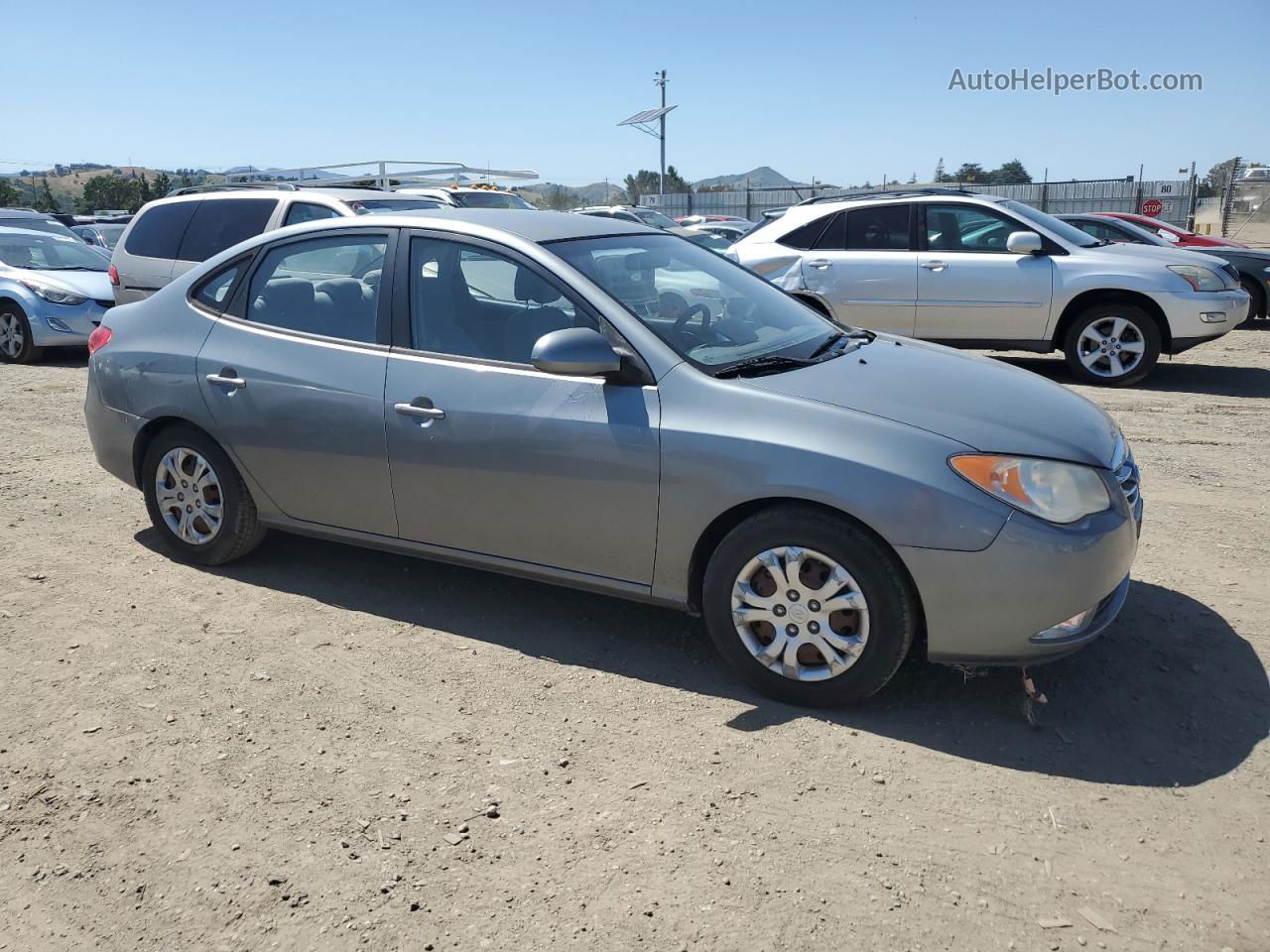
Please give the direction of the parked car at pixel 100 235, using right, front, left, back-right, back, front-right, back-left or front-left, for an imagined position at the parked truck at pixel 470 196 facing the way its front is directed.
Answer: back

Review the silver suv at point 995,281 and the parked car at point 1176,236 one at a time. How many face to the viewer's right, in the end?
2

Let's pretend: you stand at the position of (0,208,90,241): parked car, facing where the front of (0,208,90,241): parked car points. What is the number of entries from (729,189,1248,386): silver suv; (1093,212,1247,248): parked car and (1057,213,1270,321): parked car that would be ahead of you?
3

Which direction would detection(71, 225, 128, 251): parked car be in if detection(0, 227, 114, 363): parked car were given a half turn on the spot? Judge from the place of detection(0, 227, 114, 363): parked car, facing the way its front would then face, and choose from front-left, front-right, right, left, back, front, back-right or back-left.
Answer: front-right

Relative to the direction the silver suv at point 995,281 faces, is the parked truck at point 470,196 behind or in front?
behind

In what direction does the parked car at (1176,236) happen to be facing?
to the viewer's right

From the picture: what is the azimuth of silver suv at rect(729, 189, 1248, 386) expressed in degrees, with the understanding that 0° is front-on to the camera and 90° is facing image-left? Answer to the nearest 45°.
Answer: approximately 270°
